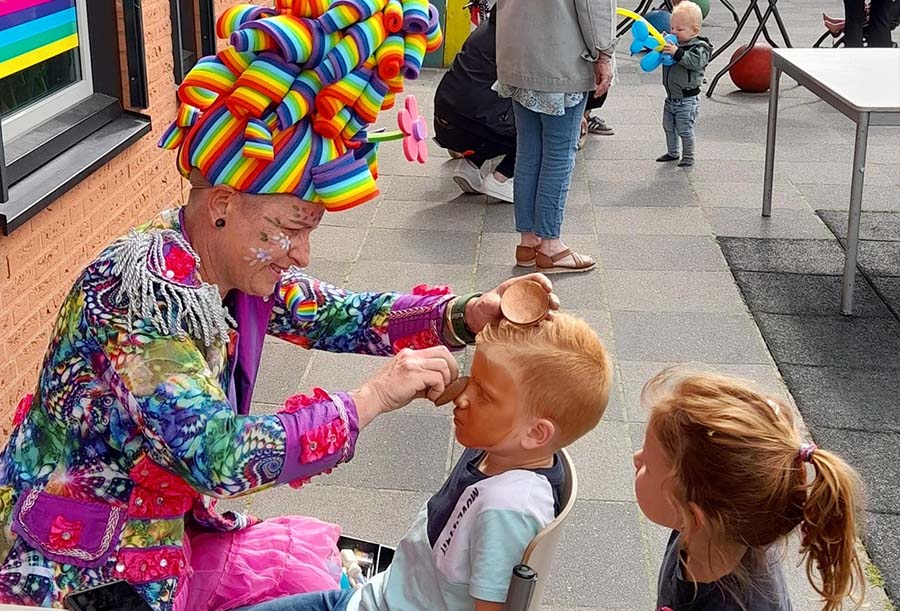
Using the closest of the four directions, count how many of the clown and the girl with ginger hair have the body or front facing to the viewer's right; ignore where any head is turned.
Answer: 1

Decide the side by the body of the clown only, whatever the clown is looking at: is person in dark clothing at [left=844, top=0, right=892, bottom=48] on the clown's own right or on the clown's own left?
on the clown's own left

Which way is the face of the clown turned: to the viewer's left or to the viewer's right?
to the viewer's right

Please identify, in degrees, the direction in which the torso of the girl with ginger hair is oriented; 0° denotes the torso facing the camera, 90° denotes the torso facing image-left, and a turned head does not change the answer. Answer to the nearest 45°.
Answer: approximately 135°

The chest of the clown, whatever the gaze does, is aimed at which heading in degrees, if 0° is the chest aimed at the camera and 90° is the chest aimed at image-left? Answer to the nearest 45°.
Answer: approximately 270°

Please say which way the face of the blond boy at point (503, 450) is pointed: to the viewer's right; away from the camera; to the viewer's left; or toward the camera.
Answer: to the viewer's left

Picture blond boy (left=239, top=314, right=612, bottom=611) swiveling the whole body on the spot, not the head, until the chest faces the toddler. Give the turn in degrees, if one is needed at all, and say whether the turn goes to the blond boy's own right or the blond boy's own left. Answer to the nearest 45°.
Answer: approximately 90° to the blond boy's own right

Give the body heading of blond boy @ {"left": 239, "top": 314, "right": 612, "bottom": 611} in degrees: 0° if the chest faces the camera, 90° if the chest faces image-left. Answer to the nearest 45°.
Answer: approximately 90°

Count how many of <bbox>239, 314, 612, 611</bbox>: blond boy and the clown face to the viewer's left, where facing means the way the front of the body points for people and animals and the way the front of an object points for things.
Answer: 1

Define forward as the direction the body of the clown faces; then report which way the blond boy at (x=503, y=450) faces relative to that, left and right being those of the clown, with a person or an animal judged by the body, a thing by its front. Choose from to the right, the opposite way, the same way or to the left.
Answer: the opposite way

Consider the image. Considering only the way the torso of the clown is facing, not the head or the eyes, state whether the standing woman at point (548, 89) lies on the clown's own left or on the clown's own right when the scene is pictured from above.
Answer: on the clown's own left
